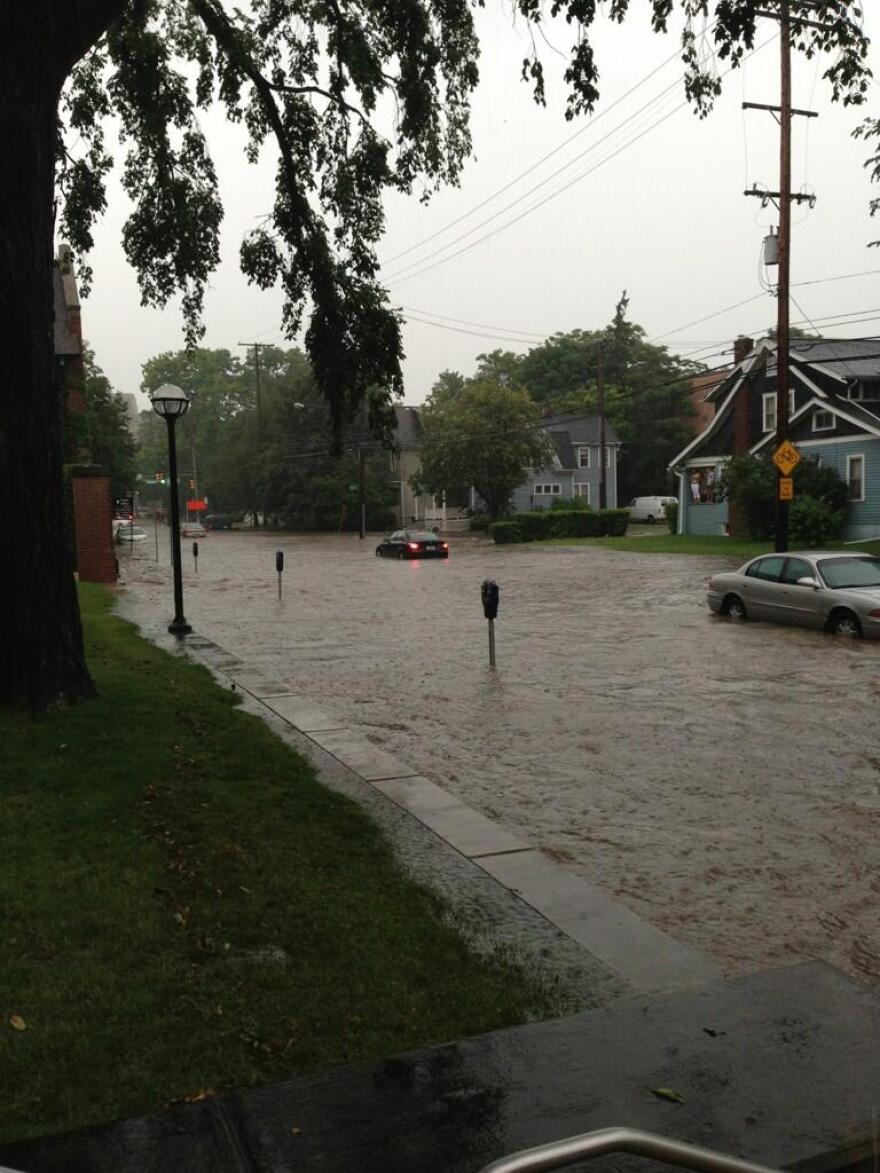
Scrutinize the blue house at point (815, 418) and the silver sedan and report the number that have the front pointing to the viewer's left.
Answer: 1

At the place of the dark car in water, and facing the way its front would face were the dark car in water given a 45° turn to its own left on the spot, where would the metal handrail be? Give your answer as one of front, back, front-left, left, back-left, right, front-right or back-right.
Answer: left

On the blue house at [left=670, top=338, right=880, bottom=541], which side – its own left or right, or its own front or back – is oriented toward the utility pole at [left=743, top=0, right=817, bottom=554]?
left

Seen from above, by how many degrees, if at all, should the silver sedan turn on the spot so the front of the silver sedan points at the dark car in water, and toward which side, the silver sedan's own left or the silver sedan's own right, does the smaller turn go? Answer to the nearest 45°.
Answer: approximately 180°

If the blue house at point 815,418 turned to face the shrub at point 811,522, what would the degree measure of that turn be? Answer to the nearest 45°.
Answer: approximately 90° to its left

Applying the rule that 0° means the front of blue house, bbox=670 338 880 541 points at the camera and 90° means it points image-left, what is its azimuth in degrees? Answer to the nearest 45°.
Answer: approximately 90°

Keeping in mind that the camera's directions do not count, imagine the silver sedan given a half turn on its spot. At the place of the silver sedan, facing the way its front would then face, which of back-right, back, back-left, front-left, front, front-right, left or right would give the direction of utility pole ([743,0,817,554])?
front-right

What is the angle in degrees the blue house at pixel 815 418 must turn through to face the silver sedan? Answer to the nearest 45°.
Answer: approximately 90° to its left

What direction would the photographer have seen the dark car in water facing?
facing away from the viewer and to the left of the viewer

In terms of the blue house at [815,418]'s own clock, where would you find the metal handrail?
The metal handrail is roughly at 9 o'clock from the blue house.

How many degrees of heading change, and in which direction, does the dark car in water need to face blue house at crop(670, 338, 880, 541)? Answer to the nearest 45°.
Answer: approximately 135° to its right
